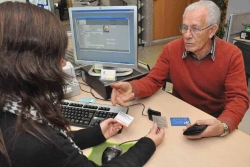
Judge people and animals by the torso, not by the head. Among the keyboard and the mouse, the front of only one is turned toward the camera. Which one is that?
the keyboard

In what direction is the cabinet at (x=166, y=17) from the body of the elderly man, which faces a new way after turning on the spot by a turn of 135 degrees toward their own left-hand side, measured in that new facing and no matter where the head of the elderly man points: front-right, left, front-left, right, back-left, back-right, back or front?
left

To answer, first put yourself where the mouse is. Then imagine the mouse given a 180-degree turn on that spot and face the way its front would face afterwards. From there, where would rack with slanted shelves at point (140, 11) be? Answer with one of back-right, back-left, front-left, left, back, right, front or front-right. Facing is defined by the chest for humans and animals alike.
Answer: back-right

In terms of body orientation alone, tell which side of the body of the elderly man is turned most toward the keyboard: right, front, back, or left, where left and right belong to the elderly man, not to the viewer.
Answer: front

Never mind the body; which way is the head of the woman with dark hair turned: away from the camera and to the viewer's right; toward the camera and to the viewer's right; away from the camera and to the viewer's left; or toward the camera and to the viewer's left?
away from the camera and to the viewer's right

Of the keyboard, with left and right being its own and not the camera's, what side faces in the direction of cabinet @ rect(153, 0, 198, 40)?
back

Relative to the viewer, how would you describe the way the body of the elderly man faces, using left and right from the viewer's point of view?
facing the viewer and to the left of the viewer

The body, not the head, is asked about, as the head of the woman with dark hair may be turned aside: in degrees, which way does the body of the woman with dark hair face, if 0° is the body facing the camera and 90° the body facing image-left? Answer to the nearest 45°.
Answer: approximately 225°

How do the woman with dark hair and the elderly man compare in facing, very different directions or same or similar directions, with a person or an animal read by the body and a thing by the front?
very different directions

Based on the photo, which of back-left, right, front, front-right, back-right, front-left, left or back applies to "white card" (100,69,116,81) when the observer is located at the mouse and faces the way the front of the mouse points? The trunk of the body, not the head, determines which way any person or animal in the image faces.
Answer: front-left

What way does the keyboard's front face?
toward the camera

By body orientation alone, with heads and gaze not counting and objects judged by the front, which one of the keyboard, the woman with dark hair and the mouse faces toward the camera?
the keyboard

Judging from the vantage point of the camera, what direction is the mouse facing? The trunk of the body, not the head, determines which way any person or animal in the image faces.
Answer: facing away from the viewer and to the right of the viewer
